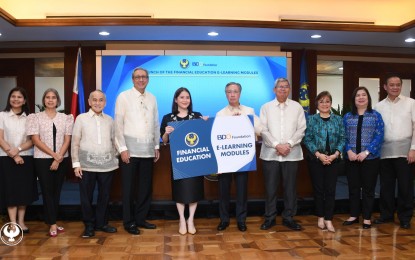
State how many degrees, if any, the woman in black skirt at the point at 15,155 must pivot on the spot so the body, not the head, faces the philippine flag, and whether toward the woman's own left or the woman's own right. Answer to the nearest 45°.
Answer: approximately 180°

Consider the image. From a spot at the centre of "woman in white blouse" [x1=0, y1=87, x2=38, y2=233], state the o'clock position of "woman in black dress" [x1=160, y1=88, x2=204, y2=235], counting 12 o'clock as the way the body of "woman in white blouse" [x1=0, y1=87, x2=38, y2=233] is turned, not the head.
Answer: "woman in black dress" [x1=160, y1=88, x2=204, y2=235] is roughly at 10 o'clock from "woman in white blouse" [x1=0, y1=87, x2=38, y2=233].

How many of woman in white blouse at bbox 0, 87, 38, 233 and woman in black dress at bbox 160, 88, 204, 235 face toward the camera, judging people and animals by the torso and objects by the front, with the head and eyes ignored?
2

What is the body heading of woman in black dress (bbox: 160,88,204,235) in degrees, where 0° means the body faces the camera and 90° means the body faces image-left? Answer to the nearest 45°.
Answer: approximately 0°

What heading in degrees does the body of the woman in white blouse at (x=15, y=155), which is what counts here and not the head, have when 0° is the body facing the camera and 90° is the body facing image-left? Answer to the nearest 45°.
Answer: approximately 0°

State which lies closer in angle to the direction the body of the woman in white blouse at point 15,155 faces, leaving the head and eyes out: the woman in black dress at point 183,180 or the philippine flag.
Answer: the woman in black dress

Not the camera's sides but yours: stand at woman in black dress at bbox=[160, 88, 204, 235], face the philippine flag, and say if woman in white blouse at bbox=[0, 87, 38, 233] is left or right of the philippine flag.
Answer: left

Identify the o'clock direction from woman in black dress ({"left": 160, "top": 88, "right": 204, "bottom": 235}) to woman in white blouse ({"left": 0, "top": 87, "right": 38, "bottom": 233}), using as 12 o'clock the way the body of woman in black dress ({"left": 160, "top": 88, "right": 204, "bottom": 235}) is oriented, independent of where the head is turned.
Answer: woman in white blouse ({"left": 0, "top": 87, "right": 38, "bottom": 233}) is roughly at 3 o'clock from woman in black dress ({"left": 160, "top": 88, "right": 204, "bottom": 235}).

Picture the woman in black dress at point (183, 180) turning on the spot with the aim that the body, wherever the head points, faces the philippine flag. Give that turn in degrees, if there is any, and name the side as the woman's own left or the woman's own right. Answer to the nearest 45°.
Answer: approximately 135° to the woman's own right
